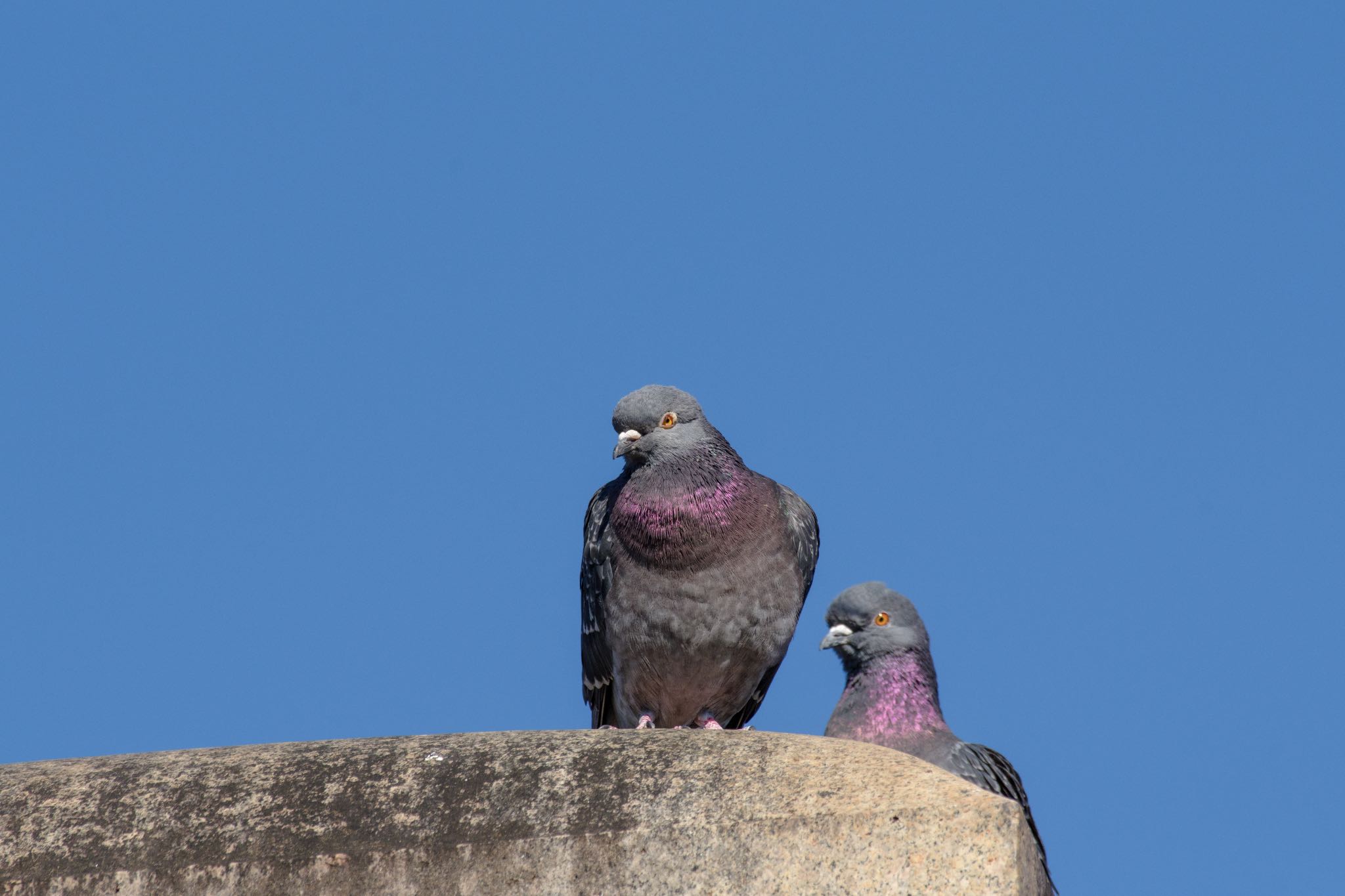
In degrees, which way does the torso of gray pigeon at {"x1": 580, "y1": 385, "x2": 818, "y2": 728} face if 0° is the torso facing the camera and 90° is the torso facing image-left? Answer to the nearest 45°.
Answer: approximately 0°

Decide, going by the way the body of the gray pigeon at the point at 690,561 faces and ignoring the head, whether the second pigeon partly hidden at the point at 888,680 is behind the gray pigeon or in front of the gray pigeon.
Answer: behind

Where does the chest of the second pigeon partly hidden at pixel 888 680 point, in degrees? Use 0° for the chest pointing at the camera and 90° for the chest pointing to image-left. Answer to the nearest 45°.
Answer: approximately 45°
